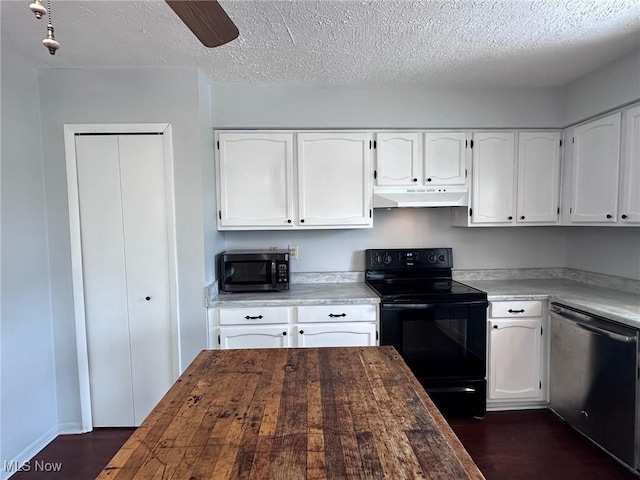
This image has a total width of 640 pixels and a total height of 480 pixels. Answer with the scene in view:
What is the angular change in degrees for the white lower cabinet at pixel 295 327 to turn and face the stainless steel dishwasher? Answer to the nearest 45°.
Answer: approximately 90° to its left

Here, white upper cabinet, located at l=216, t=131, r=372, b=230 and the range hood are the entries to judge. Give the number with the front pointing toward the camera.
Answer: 2

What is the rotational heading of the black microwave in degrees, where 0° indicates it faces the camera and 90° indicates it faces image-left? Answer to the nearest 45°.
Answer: approximately 0°

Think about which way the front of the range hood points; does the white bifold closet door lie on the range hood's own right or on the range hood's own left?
on the range hood's own right

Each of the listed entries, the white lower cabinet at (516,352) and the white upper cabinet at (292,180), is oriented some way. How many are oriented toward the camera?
2

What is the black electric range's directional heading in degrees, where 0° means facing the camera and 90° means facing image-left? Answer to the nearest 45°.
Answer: approximately 0°

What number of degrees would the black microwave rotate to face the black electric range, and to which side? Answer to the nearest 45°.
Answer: approximately 90° to its left
